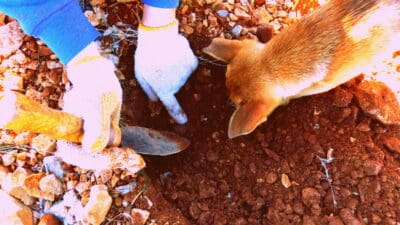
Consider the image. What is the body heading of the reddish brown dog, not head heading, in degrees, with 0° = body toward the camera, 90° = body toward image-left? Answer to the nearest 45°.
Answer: approximately 45°

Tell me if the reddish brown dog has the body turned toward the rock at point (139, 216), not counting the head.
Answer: yes

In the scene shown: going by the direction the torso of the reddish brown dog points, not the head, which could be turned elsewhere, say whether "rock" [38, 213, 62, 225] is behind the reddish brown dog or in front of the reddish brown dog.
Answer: in front

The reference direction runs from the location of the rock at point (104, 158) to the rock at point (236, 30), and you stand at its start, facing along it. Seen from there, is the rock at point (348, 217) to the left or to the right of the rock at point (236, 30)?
right

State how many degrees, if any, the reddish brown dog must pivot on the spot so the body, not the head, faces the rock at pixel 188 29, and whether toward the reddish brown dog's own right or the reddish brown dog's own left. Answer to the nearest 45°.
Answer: approximately 45° to the reddish brown dog's own right

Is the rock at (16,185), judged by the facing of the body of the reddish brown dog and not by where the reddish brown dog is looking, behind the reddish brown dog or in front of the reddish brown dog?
in front

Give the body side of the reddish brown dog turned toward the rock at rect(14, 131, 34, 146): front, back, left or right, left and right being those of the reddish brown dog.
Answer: front

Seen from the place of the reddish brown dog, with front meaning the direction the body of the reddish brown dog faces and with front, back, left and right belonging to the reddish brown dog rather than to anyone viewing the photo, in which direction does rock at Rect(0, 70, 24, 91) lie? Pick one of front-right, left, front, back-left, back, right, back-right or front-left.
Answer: front-right

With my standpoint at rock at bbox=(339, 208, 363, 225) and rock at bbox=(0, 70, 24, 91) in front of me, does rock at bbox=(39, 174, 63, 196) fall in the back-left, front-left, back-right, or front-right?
front-left

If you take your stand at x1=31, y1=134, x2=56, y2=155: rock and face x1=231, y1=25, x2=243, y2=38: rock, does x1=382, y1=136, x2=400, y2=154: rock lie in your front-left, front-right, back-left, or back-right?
front-right

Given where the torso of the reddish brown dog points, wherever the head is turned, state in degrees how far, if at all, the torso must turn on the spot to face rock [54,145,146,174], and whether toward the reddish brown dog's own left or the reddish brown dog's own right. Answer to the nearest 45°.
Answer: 0° — it already faces it
